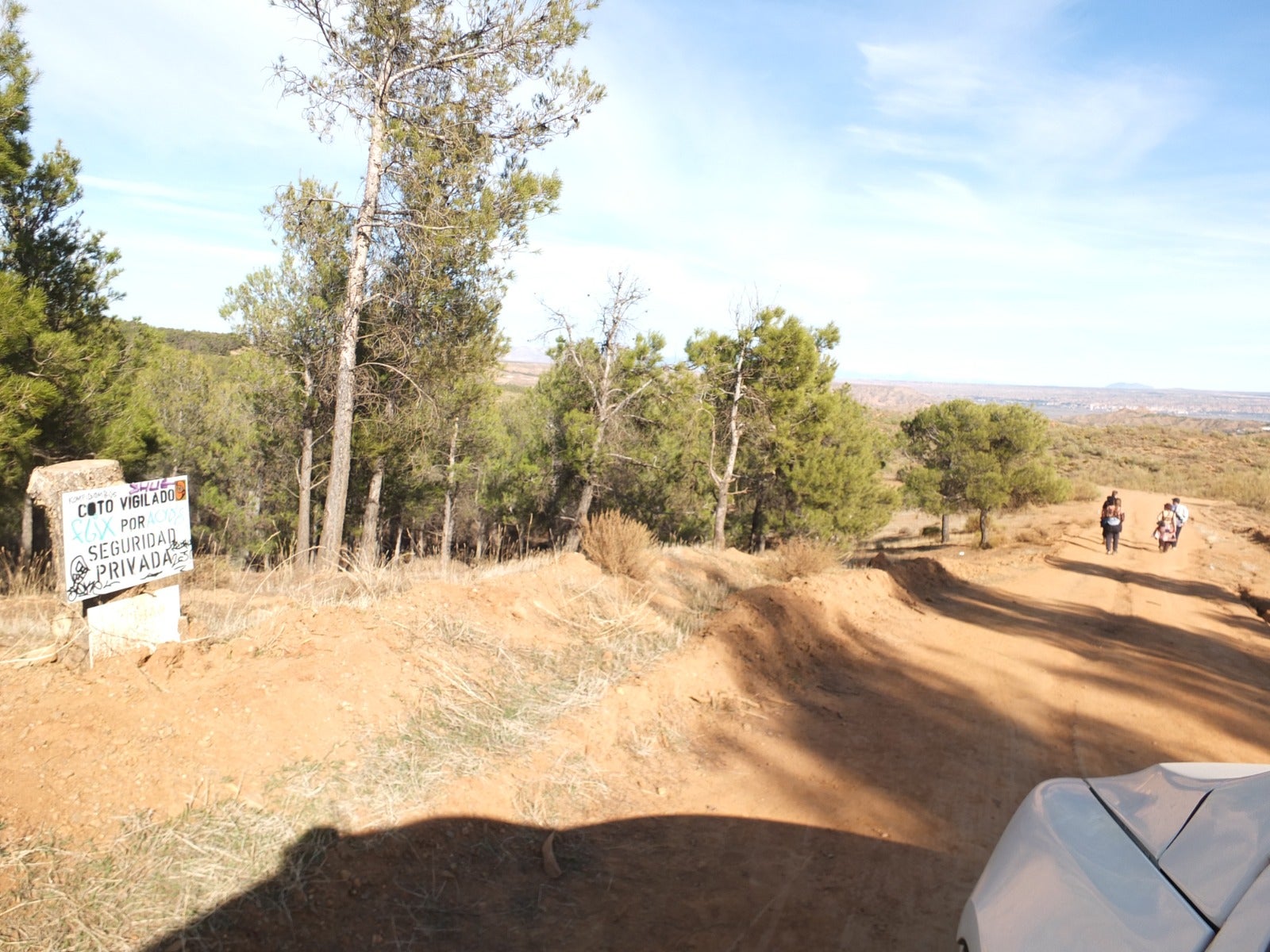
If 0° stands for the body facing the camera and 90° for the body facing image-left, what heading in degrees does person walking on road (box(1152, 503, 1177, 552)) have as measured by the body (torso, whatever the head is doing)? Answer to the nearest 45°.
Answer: approximately 180°

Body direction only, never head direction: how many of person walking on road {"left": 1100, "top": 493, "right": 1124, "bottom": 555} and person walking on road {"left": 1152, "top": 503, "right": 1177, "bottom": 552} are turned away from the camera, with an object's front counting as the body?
2

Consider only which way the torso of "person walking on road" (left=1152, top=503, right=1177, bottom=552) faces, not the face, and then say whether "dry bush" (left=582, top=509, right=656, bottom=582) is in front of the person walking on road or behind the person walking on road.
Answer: behind

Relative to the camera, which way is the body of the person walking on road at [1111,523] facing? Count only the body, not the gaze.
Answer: away from the camera

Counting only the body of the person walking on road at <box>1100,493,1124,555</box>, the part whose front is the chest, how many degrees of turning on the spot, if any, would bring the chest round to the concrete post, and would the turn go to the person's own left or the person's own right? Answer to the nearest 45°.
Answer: approximately 180°

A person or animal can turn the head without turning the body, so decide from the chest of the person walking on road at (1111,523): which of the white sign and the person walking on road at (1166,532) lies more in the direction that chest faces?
the person walking on road

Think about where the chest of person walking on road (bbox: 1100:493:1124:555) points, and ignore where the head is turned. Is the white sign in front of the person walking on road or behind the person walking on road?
behind

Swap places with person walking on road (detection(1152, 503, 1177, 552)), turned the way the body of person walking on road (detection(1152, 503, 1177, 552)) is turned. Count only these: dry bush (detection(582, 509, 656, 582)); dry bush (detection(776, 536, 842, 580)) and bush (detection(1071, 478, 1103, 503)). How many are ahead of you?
1

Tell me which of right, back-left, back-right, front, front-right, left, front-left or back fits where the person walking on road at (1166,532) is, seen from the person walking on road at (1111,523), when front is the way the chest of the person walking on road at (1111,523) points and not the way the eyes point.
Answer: front-right

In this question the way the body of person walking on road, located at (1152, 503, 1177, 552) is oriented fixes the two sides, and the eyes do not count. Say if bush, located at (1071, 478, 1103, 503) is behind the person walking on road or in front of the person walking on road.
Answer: in front

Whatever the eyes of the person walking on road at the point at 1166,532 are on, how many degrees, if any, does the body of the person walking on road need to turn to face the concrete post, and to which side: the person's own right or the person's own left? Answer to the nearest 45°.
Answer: approximately 180°

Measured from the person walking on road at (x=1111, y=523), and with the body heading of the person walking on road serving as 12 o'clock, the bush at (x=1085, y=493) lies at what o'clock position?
The bush is roughly at 12 o'clock from the person walking on road.

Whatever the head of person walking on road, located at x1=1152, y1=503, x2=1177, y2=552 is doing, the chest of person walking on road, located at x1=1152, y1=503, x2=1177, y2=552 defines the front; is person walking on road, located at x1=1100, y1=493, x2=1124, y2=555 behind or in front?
behind

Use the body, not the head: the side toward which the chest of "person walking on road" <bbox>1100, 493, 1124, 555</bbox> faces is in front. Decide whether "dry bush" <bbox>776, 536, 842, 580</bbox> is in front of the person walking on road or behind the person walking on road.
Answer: behind
